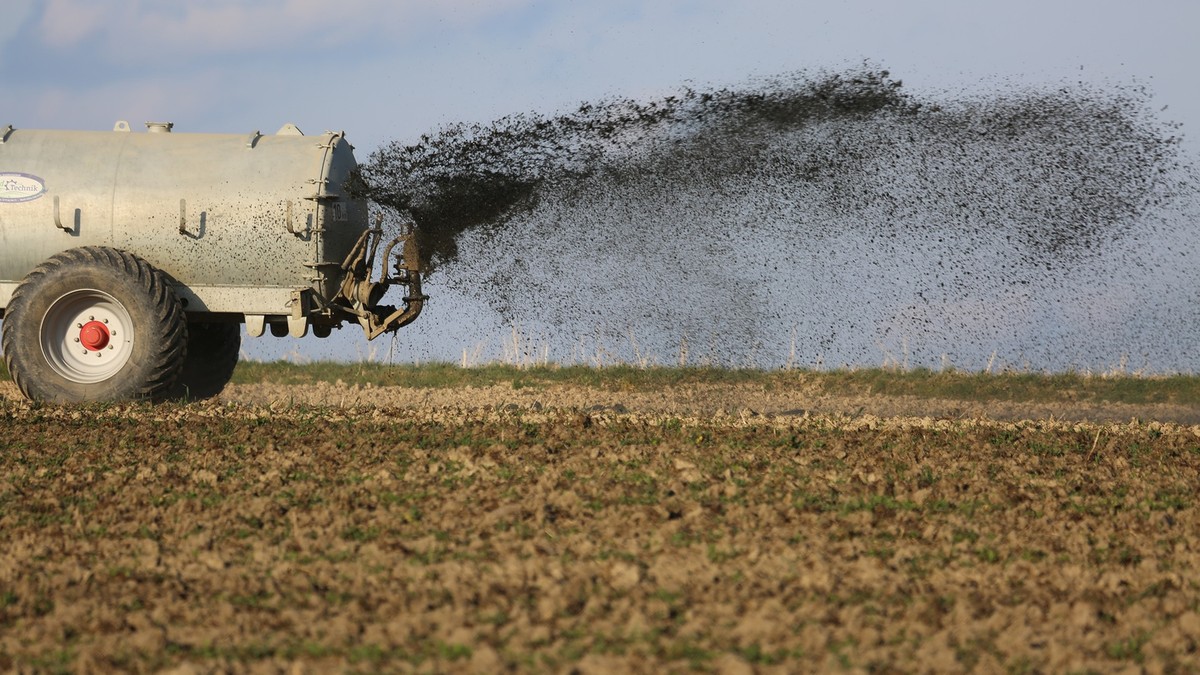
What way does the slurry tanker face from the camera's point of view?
to the viewer's left
